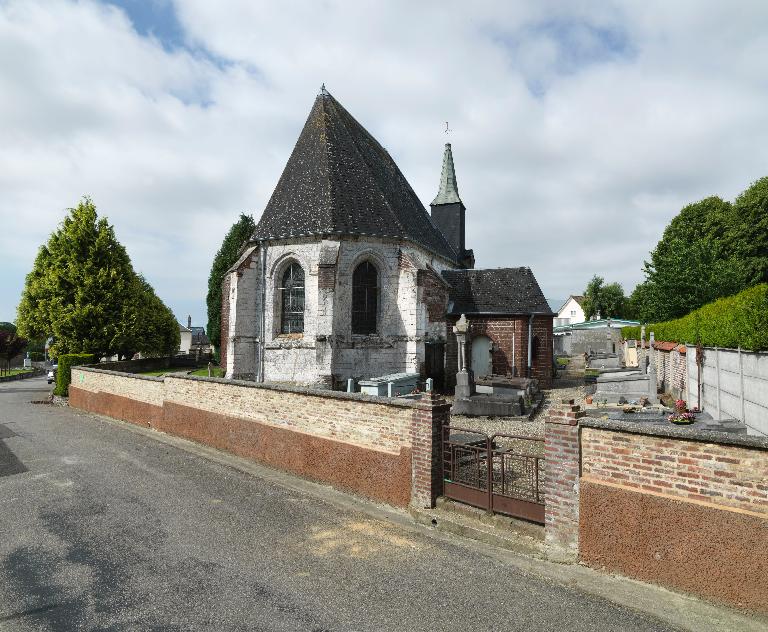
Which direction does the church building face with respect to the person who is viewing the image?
facing away from the viewer and to the right of the viewer

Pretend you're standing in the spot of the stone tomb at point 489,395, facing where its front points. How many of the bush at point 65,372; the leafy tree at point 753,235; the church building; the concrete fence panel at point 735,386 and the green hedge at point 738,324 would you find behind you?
2

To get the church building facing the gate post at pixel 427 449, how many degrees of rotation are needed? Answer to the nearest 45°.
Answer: approximately 135° to its right

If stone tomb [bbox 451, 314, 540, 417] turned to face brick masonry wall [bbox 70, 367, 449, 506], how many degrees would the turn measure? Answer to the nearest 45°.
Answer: approximately 90° to its right

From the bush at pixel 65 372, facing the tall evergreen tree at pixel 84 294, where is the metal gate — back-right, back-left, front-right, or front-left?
back-right
